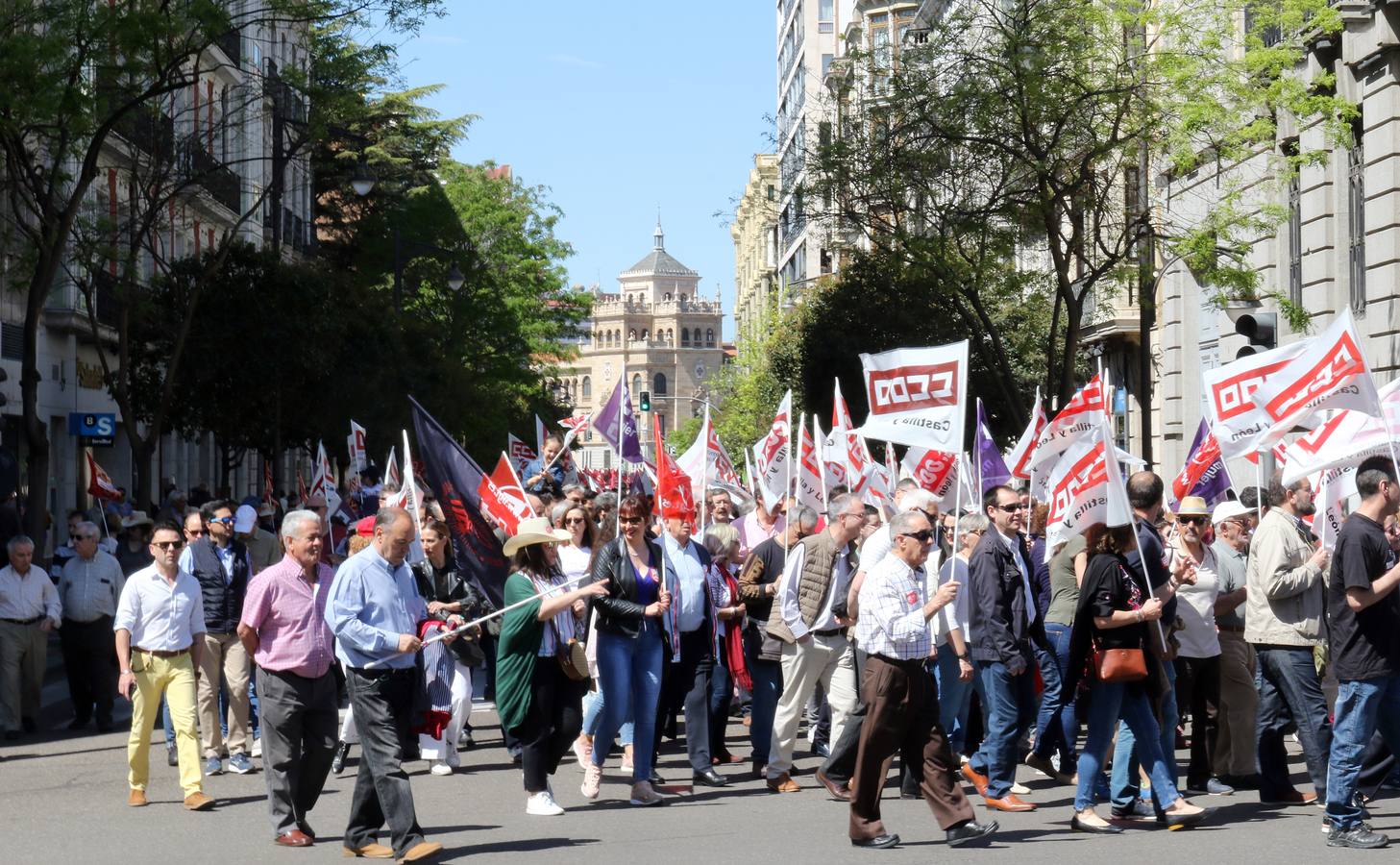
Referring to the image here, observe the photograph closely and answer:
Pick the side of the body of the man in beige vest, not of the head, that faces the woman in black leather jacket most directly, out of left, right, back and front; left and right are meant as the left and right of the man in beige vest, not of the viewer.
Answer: right

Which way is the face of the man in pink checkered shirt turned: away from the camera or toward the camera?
toward the camera

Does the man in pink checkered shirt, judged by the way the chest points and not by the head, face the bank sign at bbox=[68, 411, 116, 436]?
no

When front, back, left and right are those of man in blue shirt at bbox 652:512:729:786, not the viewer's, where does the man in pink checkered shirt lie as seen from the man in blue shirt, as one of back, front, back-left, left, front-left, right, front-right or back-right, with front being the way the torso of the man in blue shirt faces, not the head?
right

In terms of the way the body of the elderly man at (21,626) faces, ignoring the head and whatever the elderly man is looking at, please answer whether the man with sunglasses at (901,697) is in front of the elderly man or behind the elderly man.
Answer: in front

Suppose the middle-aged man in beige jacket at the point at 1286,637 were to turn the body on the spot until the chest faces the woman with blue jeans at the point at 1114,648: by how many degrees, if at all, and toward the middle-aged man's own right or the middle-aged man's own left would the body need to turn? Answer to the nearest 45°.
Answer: approximately 135° to the middle-aged man's own right

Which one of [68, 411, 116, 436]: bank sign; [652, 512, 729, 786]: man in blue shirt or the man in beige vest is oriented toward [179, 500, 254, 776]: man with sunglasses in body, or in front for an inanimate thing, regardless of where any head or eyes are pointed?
the bank sign

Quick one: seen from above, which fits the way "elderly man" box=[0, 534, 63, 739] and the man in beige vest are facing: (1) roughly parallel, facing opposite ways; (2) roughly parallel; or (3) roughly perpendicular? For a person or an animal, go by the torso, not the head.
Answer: roughly parallel

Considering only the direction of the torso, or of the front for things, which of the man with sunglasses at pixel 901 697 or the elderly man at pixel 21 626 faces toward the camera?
the elderly man

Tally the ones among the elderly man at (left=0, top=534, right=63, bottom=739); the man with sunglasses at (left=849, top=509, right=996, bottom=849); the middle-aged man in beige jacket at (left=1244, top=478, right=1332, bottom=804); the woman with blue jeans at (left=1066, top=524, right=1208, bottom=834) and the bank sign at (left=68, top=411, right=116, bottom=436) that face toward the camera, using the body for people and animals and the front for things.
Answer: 2

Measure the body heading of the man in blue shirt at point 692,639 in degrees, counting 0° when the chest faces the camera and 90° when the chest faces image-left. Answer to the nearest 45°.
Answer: approximately 315°

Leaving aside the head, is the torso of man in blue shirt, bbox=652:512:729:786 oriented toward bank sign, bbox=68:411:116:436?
no
